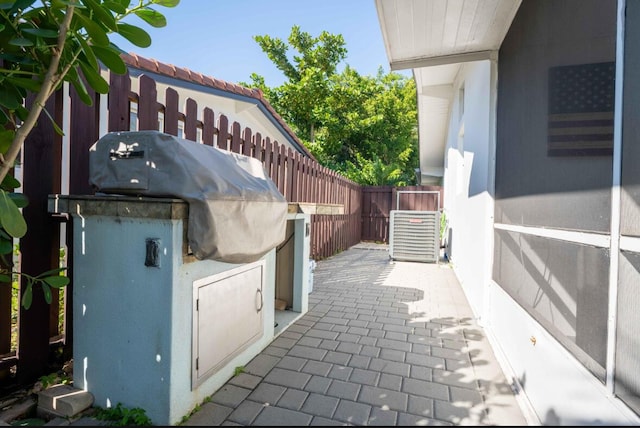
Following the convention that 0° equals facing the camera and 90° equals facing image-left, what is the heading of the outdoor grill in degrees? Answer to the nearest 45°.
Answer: approximately 315°

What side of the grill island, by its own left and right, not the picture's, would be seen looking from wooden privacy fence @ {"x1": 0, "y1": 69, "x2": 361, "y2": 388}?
back

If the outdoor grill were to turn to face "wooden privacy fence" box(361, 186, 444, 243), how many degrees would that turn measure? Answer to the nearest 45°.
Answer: approximately 90° to its left

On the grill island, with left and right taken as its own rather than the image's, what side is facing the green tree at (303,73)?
left

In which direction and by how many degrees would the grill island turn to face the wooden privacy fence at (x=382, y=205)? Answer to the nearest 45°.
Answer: approximately 90° to its left

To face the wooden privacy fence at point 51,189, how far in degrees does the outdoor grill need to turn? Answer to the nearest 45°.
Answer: approximately 180°
